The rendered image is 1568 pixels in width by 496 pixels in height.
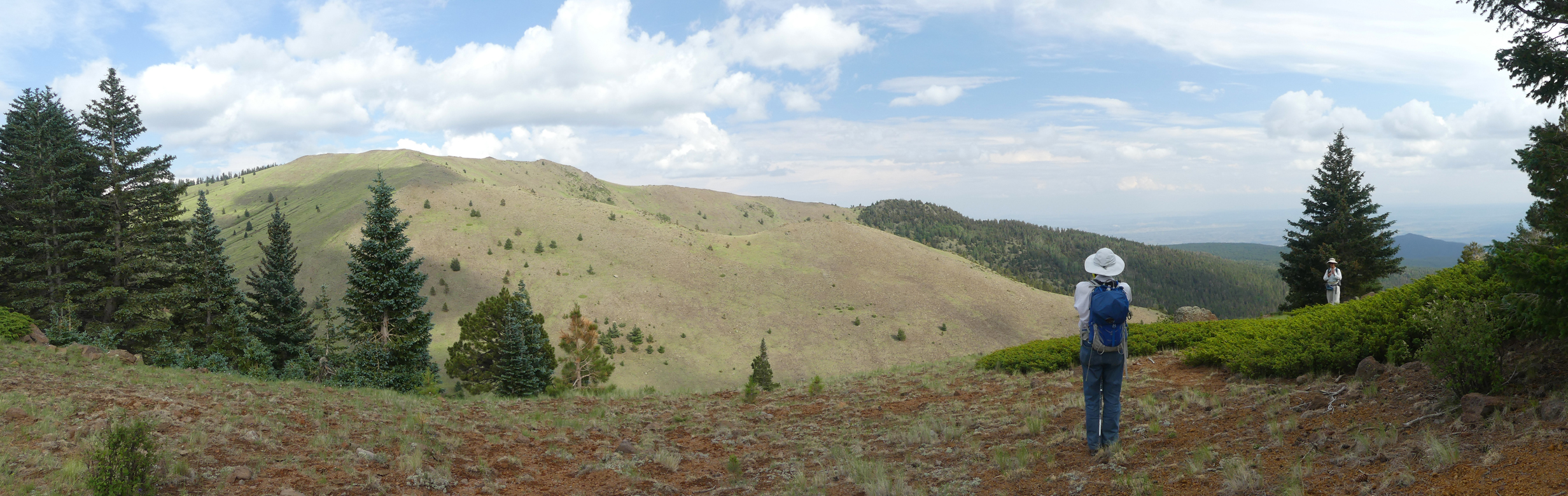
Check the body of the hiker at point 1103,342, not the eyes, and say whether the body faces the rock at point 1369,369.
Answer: no

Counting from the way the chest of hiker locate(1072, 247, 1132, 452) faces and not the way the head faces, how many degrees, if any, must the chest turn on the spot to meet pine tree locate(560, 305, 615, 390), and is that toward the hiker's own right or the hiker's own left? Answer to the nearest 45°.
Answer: approximately 45° to the hiker's own left

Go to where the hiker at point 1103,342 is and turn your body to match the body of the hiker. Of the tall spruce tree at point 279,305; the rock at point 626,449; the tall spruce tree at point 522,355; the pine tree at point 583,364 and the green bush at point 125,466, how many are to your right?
0

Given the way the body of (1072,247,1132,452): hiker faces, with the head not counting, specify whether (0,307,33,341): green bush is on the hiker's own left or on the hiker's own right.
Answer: on the hiker's own left

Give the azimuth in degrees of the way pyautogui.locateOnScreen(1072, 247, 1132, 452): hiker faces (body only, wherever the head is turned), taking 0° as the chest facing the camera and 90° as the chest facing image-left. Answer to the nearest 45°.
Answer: approximately 180°

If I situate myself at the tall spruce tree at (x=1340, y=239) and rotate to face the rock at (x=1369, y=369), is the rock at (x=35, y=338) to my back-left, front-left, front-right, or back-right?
front-right

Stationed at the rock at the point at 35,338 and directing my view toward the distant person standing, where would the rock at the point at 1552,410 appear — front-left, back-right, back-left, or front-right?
front-right

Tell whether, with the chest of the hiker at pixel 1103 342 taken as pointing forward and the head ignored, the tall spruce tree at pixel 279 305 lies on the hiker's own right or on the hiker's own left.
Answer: on the hiker's own left

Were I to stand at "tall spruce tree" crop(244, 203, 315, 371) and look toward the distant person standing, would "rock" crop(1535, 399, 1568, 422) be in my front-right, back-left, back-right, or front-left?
front-right

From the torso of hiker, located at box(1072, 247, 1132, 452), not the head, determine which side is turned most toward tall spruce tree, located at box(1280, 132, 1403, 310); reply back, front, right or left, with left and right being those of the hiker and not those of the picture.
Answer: front

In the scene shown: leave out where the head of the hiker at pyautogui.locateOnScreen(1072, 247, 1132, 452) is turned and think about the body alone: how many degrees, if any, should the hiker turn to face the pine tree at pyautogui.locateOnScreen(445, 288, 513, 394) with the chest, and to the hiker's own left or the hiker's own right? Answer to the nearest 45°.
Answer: approximately 45° to the hiker's own left

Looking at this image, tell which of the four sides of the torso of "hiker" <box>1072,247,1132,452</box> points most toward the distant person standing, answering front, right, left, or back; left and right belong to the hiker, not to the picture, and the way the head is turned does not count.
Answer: front

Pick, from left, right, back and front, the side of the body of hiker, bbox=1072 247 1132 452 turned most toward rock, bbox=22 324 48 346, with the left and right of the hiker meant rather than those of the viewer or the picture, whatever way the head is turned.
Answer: left

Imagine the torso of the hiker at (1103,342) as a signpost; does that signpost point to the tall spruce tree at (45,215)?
no

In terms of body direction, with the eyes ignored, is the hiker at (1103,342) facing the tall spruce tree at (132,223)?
no
